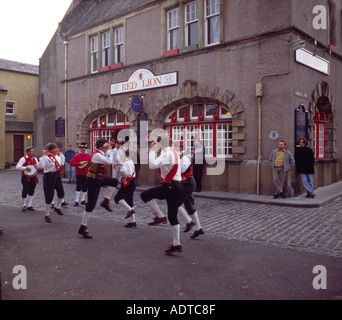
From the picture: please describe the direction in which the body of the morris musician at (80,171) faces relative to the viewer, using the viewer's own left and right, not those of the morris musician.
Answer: facing the viewer

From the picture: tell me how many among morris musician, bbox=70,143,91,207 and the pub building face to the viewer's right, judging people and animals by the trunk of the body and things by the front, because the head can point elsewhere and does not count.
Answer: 0

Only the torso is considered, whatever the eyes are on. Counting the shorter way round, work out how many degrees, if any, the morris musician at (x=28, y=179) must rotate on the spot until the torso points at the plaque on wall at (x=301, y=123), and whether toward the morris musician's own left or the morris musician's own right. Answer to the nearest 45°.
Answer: approximately 45° to the morris musician's own left

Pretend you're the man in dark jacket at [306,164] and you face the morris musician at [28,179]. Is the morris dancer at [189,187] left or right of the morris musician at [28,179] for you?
left

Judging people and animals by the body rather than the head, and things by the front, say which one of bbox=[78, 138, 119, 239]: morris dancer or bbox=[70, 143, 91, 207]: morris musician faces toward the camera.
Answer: bbox=[70, 143, 91, 207]: morris musician

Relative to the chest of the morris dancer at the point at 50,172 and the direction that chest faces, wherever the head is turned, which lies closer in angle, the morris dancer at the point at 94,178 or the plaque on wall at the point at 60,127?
the morris dancer

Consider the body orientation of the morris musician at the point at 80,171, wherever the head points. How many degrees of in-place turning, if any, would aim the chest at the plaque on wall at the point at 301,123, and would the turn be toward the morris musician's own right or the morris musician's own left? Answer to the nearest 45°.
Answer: approximately 90° to the morris musician's own left

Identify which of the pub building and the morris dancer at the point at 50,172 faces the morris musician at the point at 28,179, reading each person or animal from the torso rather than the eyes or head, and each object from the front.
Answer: the pub building

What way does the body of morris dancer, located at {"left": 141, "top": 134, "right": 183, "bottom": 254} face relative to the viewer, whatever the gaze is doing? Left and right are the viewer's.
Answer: facing to the left of the viewer
